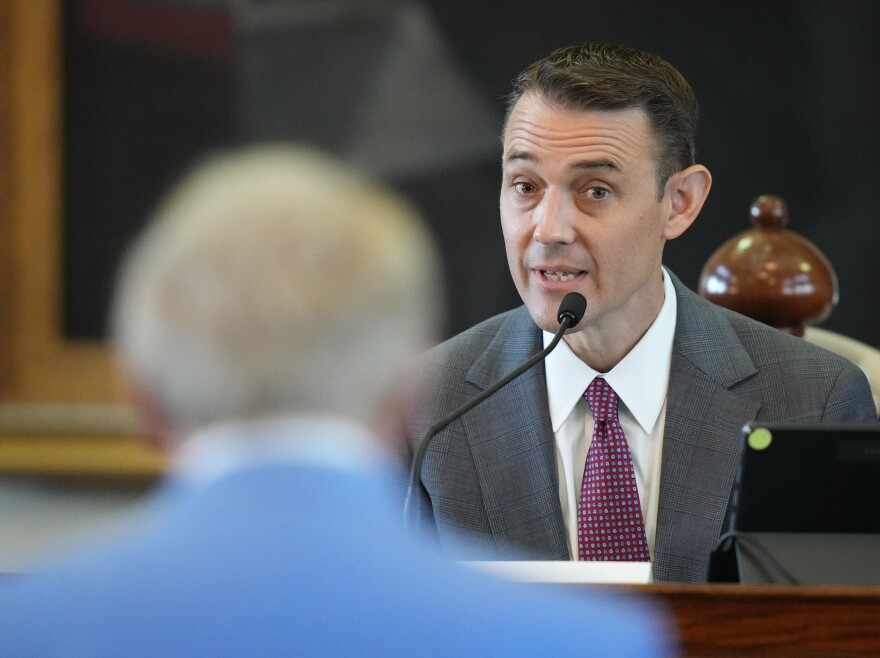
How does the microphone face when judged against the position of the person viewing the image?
facing away from the viewer and to the right of the viewer

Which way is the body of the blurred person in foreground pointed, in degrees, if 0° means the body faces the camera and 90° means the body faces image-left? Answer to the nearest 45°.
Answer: approximately 180°

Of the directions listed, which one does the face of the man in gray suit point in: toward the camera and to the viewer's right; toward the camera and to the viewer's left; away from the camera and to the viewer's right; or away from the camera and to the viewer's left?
toward the camera and to the viewer's left

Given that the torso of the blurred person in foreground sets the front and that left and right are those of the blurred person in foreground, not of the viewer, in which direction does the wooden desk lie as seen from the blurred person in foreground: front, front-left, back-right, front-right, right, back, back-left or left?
front-right

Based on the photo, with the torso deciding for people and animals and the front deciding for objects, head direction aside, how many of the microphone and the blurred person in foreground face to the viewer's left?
0

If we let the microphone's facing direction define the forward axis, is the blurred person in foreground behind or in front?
behind

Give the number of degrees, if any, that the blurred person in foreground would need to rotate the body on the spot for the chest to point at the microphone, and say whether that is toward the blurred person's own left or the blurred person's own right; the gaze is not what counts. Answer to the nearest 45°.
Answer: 0° — they already face it
